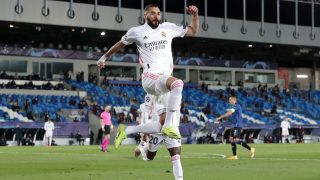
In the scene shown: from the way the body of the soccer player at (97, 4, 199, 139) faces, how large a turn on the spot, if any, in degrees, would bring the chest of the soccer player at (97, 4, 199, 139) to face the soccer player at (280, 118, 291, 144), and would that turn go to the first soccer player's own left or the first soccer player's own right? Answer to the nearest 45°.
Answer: approximately 135° to the first soccer player's own left

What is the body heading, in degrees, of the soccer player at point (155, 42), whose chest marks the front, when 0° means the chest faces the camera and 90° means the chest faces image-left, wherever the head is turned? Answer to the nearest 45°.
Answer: approximately 315°

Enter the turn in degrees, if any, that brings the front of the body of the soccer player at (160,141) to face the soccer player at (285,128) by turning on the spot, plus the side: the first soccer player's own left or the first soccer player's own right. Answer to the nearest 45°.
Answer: approximately 135° to the first soccer player's own left

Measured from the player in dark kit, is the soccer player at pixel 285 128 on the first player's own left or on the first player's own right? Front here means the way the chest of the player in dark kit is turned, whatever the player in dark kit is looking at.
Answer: on the first player's own right

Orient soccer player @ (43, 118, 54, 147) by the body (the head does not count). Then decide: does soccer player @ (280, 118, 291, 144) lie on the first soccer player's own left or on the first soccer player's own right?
on the first soccer player's own left

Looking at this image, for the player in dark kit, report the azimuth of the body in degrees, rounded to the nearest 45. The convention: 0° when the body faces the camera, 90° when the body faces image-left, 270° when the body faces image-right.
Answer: approximately 90°

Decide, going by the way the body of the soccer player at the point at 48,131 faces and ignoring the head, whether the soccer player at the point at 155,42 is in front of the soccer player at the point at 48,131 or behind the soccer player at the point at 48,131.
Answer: in front
